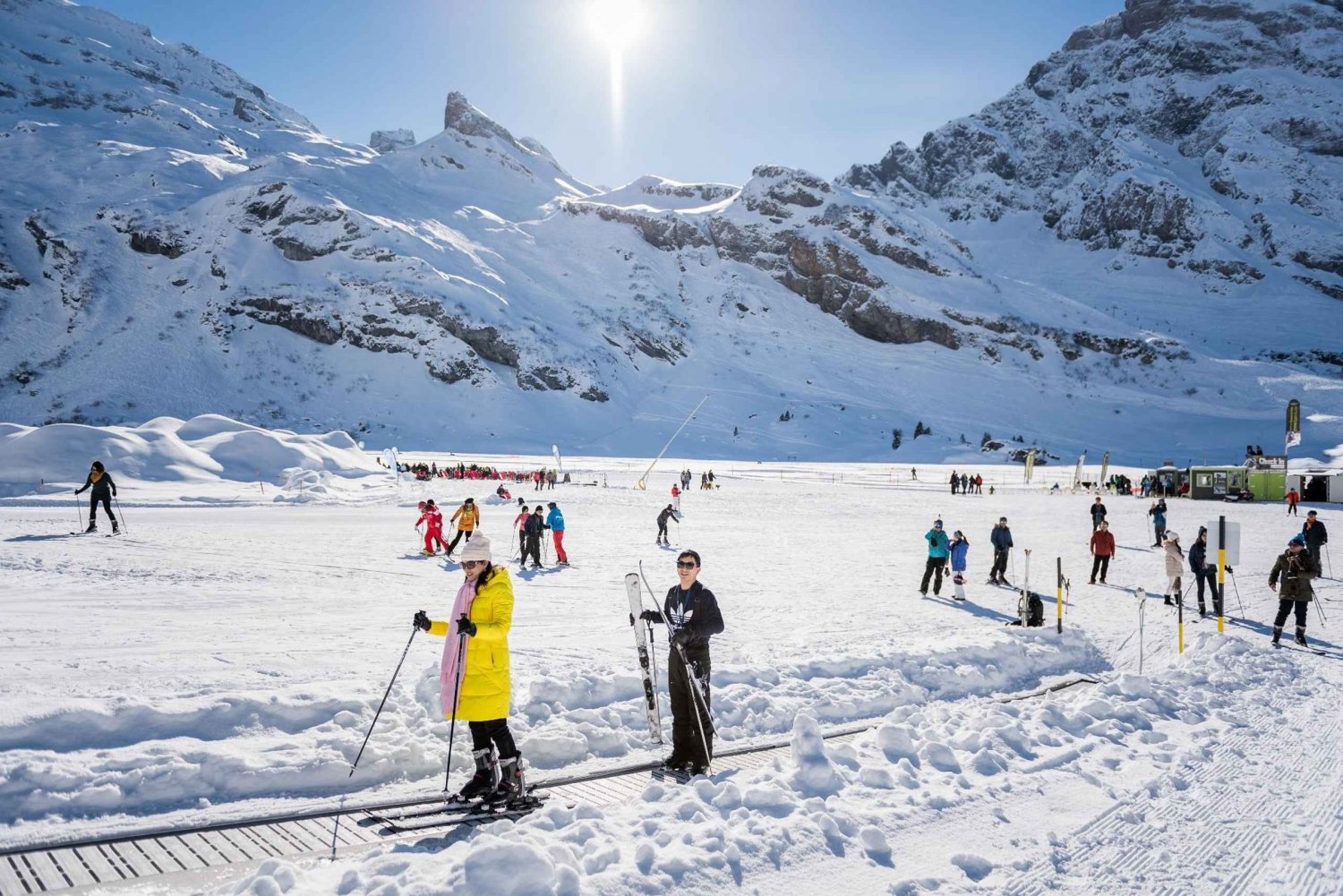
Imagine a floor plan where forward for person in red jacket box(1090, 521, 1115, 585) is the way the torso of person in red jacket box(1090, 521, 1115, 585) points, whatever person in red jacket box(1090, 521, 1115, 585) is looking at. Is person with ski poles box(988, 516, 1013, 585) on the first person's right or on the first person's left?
on the first person's right

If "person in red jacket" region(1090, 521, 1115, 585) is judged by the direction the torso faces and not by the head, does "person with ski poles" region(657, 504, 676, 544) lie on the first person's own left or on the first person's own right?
on the first person's own right

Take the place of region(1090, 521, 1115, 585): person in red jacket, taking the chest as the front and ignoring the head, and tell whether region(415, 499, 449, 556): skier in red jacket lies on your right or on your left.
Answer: on your right

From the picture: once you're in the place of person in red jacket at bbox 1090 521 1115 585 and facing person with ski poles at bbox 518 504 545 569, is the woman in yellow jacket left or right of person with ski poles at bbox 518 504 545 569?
left

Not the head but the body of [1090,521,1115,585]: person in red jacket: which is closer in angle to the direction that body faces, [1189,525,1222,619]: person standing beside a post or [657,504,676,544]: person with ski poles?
the person standing beside a post

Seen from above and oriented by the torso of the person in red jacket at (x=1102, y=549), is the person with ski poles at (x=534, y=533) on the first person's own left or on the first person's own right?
on the first person's own right

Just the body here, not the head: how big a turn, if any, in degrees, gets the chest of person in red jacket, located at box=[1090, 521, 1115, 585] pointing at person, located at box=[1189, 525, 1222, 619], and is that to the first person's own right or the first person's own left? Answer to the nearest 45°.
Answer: approximately 45° to the first person's own left

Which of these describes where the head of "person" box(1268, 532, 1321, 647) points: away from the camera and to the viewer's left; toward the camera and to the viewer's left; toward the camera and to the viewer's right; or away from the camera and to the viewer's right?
toward the camera and to the viewer's left

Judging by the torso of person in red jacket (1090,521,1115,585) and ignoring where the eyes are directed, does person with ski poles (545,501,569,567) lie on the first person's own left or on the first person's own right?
on the first person's own right

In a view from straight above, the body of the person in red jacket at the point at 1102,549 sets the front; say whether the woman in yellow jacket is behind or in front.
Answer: in front

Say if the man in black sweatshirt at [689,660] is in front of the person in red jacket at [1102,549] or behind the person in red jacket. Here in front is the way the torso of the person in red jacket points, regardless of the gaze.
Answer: in front

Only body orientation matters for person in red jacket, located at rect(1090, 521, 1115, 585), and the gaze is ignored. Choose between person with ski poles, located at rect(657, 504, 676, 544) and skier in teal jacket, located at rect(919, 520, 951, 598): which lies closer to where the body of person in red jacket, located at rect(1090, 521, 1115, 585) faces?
the skier in teal jacket

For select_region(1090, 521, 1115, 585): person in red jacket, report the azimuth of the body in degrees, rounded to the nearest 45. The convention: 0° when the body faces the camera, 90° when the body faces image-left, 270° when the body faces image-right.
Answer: approximately 0°
